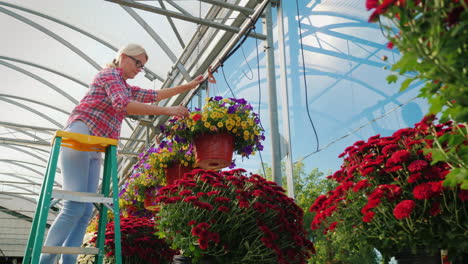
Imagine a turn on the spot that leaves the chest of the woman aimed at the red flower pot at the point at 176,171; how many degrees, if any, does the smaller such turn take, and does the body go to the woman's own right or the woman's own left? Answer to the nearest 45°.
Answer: approximately 45° to the woman's own left

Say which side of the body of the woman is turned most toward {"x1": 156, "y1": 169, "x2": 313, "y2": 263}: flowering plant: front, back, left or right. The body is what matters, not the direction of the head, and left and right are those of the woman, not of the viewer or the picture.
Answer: front

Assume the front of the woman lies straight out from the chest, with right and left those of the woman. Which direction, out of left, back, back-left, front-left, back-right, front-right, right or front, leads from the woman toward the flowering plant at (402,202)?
front-right

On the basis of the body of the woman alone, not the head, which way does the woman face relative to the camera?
to the viewer's right
